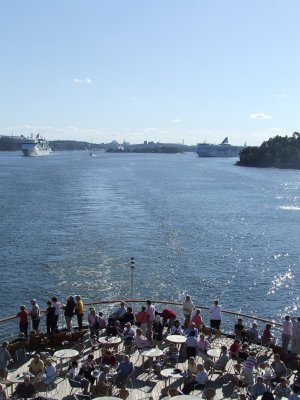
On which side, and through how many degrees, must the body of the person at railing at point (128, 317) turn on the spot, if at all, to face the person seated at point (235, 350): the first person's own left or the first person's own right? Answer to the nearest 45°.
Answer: approximately 135° to the first person's own right

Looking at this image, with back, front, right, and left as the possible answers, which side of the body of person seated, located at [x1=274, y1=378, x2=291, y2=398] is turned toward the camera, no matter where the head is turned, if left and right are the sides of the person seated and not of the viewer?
back

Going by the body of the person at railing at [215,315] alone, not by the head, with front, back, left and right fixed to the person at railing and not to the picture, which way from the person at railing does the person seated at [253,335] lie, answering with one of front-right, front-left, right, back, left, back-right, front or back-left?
back-right

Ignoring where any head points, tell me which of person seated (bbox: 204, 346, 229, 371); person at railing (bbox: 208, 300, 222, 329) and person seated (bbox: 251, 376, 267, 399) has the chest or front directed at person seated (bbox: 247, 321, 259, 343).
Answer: person seated (bbox: 251, 376, 267, 399)

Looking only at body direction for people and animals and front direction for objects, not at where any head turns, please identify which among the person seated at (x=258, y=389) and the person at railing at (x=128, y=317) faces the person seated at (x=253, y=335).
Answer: the person seated at (x=258, y=389)

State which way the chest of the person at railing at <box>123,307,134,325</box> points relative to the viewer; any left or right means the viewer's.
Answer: facing away from the viewer

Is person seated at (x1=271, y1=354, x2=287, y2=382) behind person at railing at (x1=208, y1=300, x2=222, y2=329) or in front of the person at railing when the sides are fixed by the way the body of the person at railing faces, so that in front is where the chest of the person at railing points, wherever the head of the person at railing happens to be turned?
behind

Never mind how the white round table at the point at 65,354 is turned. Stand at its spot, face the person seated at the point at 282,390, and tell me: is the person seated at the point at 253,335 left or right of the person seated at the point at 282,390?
left

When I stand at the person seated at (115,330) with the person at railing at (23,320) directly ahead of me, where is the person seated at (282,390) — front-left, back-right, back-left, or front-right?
back-left
